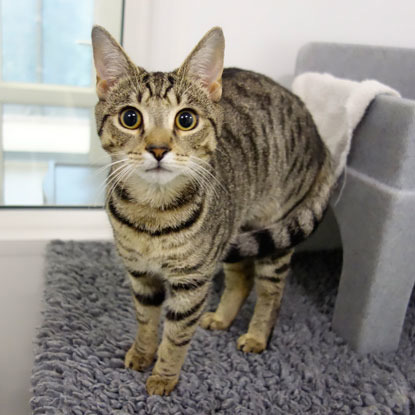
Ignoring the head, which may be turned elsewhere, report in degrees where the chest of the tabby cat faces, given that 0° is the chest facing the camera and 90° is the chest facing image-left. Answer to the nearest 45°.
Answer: approximately 45°
